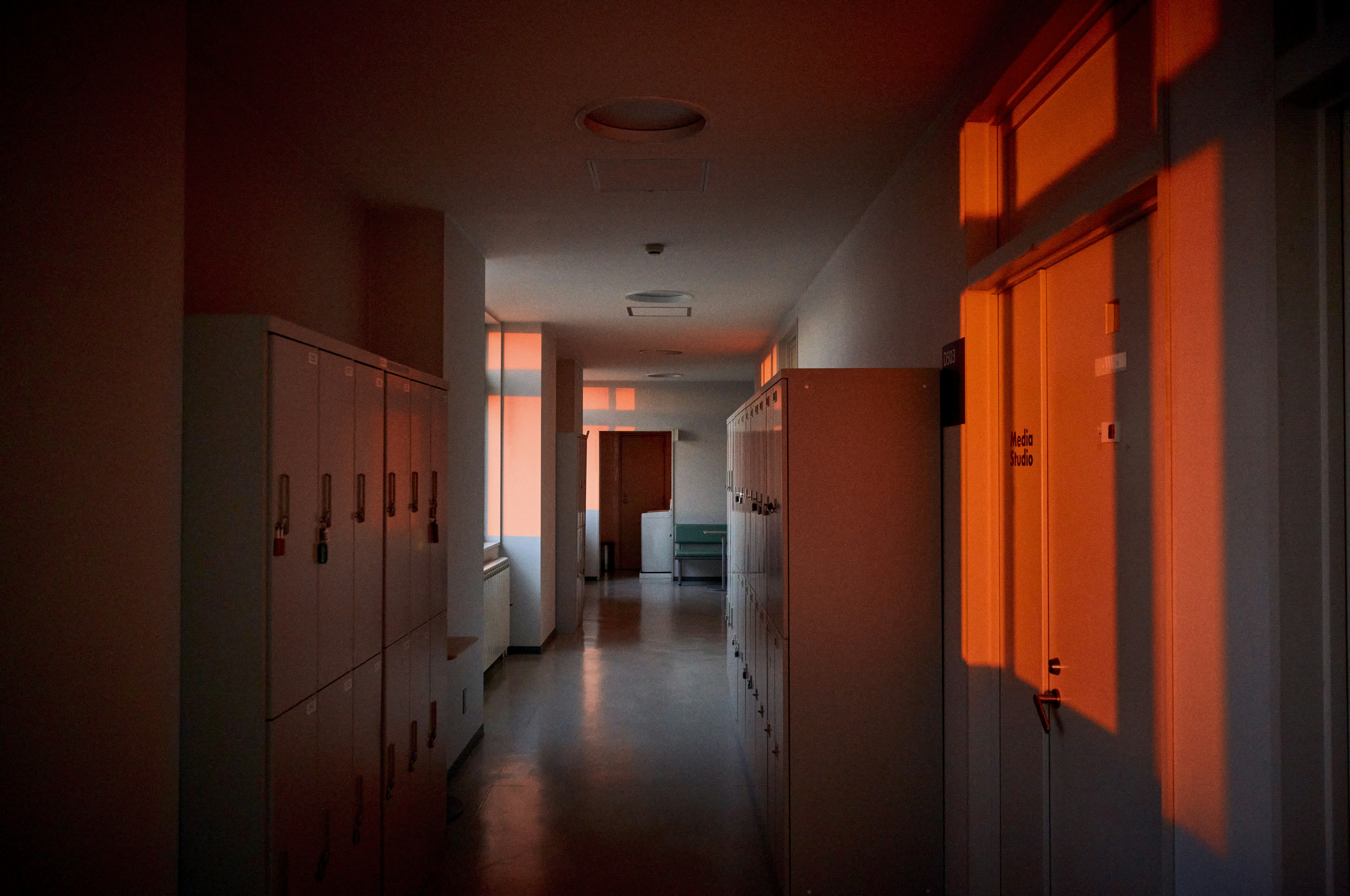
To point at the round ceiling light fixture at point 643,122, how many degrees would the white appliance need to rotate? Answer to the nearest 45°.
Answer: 0° — it already faces it

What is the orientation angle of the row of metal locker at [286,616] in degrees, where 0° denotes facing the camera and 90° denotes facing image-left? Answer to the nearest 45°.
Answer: approximately 315°

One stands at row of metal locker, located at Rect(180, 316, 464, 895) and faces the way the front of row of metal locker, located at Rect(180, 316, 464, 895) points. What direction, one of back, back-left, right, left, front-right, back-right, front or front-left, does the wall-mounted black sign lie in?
front-left

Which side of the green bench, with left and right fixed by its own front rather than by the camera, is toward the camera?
front

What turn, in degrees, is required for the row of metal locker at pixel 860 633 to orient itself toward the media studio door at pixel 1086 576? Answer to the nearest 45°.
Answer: approximately 135° to its left

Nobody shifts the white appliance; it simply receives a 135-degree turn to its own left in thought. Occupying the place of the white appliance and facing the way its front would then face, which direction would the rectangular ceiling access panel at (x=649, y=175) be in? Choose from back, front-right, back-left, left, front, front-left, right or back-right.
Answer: back-right

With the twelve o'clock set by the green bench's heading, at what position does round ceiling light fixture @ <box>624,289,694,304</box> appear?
The round ceiling light fixture is roughly at 12 o'clock from the green bench.

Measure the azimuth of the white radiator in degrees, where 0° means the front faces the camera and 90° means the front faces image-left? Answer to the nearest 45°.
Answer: approximately 270°

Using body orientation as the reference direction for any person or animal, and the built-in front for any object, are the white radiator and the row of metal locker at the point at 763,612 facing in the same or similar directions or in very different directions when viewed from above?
very different directions

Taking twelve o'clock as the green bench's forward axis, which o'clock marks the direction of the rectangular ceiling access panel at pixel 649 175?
The rectangular ceiling access panel is roughly at 12 o'clock from the green bench.

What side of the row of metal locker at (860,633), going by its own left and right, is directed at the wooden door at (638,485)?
right

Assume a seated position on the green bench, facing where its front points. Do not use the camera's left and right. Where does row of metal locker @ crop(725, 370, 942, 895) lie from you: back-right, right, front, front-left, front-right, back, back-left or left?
front

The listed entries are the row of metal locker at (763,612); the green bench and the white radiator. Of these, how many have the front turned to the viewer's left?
1

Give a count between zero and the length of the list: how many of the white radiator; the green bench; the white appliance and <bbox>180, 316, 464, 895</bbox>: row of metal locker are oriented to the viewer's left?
0

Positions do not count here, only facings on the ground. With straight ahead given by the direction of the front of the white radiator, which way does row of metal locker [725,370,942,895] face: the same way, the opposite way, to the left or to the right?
the opposite way

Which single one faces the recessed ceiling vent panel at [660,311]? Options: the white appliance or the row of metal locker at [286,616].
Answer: the white appliance

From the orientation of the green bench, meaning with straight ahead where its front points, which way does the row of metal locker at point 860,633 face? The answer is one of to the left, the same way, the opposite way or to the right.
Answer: to the right
